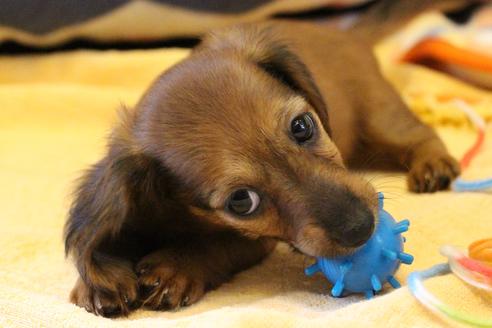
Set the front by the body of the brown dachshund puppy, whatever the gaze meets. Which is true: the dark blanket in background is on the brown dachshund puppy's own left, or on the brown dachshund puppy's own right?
on the brown dachshund puppy's own right

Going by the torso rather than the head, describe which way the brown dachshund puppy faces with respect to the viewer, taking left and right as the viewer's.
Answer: facing the viewer and to the left of the viewer
